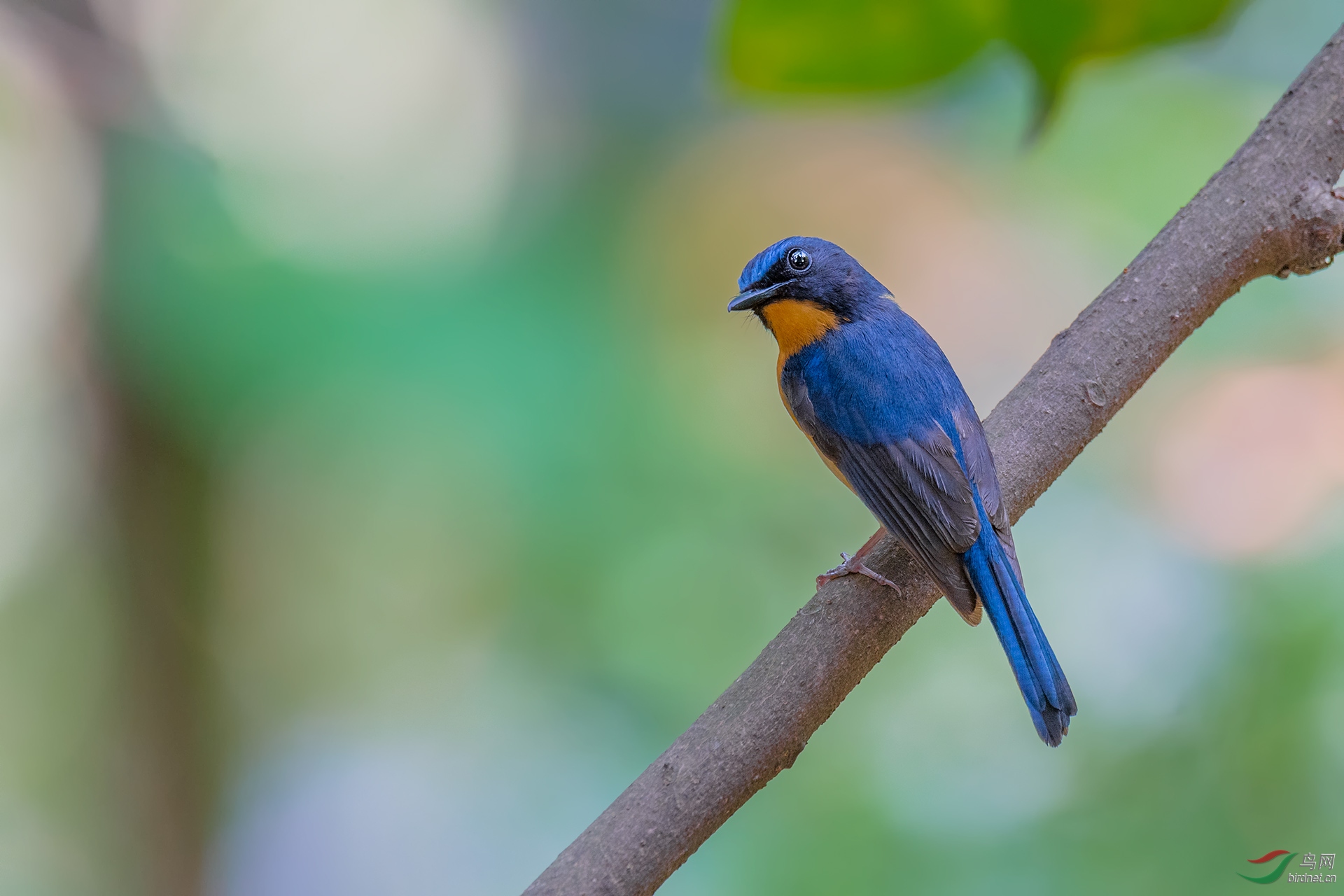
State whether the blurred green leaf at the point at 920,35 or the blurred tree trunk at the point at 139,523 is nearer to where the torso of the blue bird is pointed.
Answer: the blurred tree trunk

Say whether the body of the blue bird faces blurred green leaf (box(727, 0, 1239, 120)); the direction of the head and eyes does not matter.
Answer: no

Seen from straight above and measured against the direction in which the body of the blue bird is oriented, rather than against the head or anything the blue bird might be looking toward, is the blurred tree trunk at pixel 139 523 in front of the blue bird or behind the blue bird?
in front

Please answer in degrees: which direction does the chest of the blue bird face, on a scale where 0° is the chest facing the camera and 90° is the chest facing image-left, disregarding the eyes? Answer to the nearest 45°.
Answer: approximately 135°
